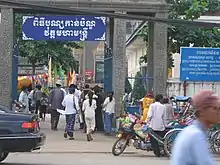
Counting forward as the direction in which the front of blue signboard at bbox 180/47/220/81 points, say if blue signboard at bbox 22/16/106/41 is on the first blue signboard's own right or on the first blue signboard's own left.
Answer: on the first blue signboard's own right

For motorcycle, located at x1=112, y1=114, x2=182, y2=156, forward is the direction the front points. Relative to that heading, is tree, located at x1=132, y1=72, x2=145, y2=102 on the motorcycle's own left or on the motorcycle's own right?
on the motorcycle's own right

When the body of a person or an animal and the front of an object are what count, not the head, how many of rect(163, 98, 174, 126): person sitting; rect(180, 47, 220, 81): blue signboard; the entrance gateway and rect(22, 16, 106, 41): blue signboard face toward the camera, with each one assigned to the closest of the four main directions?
3

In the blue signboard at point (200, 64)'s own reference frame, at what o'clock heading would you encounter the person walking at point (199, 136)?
The person walking is roughly at 12 o'clock from the blue signboard.

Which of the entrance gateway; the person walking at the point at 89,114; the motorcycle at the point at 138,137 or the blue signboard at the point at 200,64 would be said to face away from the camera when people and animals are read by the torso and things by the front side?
the person walking

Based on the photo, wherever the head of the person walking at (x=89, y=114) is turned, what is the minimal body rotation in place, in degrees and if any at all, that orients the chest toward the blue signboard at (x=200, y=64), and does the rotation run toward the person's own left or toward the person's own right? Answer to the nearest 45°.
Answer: approximately 90° to the person's own right

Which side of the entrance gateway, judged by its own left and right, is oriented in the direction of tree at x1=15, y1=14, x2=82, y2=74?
back

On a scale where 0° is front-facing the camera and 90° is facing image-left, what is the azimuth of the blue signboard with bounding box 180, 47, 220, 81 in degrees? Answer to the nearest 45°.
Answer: approximately 0°
